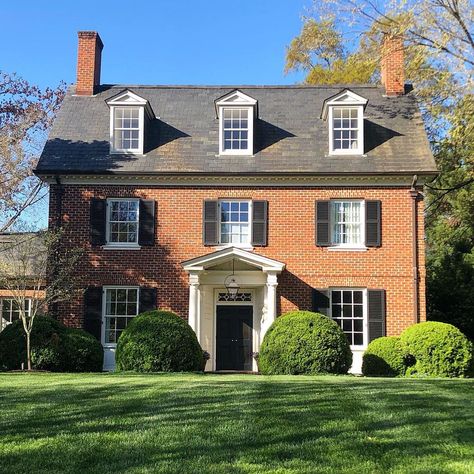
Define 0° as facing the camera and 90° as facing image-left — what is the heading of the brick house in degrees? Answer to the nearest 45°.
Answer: approximately 0°

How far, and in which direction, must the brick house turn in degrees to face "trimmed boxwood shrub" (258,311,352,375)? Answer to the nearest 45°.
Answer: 0° — it already faces it

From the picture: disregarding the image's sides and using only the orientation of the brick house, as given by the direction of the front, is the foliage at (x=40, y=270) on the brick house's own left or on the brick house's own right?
on the brick house's own right

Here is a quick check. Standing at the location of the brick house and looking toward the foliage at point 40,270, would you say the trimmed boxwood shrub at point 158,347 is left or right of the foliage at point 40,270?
left

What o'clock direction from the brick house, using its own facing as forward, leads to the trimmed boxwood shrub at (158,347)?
The trimmed boxwood shrub is roughly at 1 o'clock from the brick house.

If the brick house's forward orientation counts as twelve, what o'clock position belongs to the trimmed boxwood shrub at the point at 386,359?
The trimmed boxwood shrub is roughly at 10 o'clock from the brick house.
